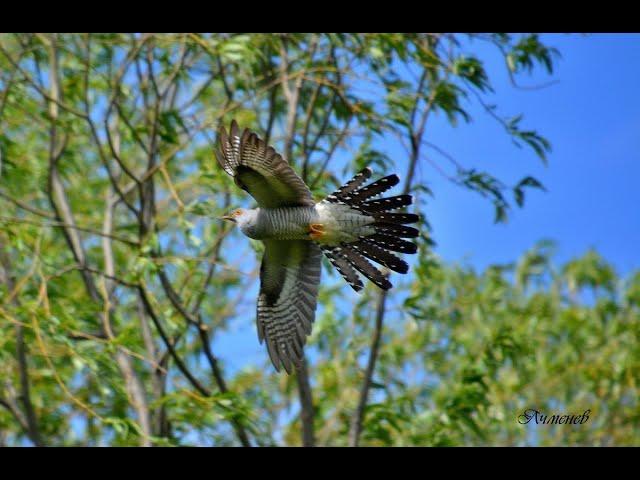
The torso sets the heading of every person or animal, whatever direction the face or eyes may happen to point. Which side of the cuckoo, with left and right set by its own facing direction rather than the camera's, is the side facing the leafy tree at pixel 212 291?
right

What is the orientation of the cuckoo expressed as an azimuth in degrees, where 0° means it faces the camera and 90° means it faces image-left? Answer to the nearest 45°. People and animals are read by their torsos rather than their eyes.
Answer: approximately 90°
